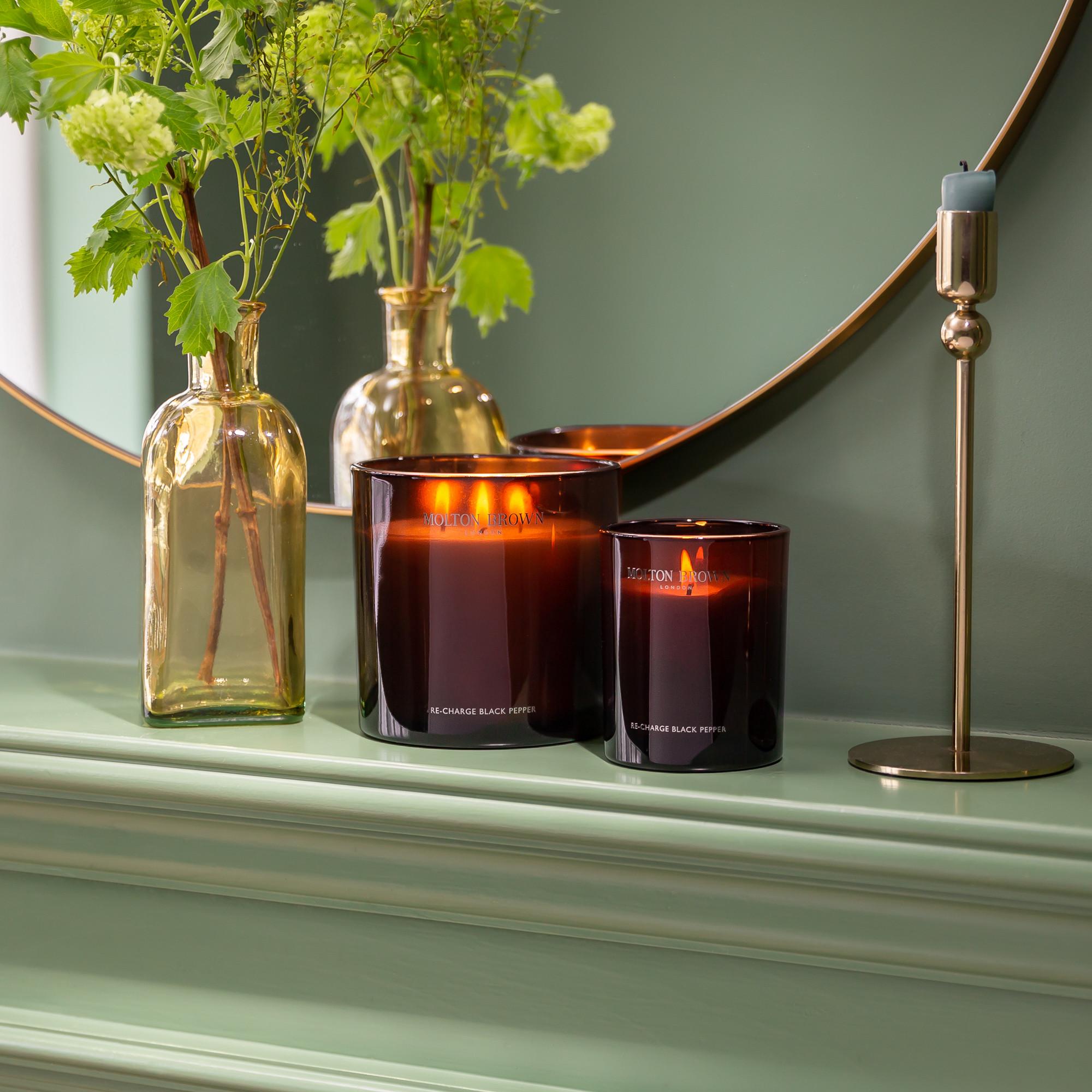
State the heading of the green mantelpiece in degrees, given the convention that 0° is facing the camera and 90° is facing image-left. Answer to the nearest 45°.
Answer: approximately 45°
